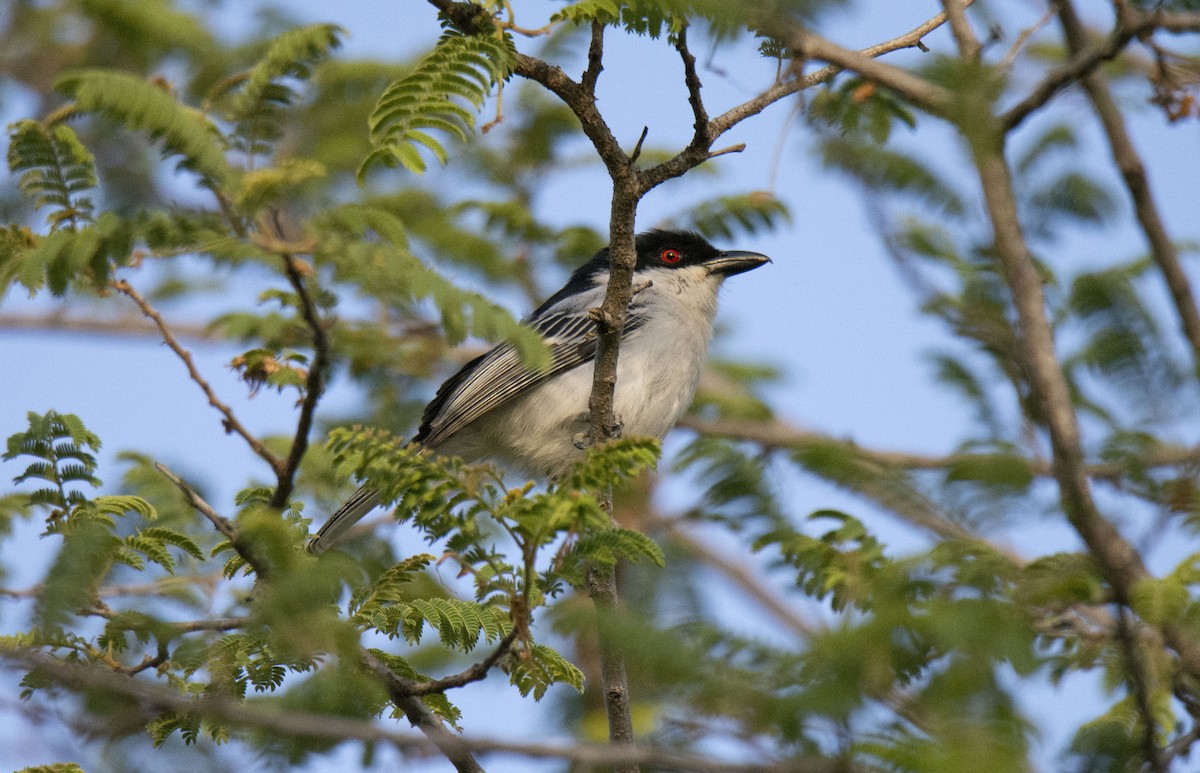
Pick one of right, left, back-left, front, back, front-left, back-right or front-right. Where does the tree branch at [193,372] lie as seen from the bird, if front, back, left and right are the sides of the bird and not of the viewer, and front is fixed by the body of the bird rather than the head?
back-right

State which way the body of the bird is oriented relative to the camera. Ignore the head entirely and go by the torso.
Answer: to the viewer's right
